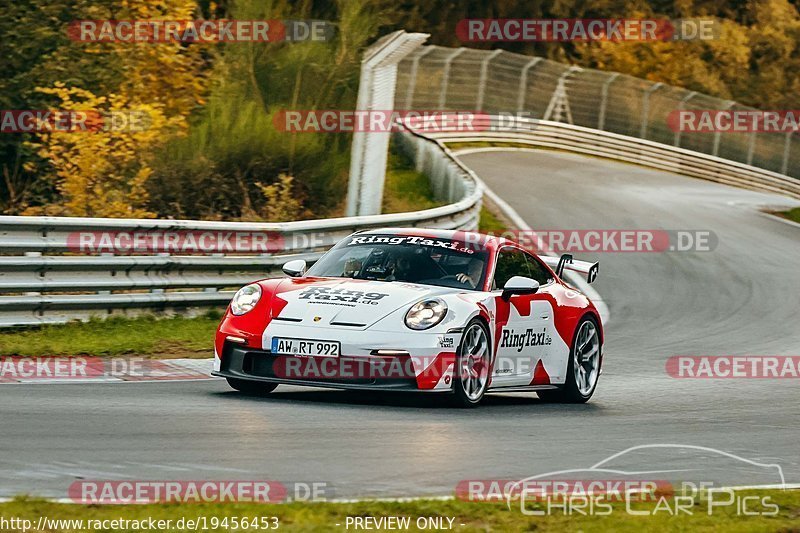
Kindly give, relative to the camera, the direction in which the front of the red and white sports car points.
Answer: facing the viewer and to the left of the viewer

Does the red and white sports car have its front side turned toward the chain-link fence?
no

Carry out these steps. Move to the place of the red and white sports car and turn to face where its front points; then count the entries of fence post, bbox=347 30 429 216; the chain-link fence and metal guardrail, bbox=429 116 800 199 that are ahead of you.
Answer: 0

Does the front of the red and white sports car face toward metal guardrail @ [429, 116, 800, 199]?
no

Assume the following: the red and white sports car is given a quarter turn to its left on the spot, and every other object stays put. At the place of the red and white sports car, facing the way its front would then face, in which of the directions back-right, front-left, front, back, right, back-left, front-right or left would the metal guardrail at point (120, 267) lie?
back

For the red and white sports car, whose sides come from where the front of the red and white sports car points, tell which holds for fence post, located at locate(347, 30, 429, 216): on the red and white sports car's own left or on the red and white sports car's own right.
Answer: on the red and white sports car's own right
